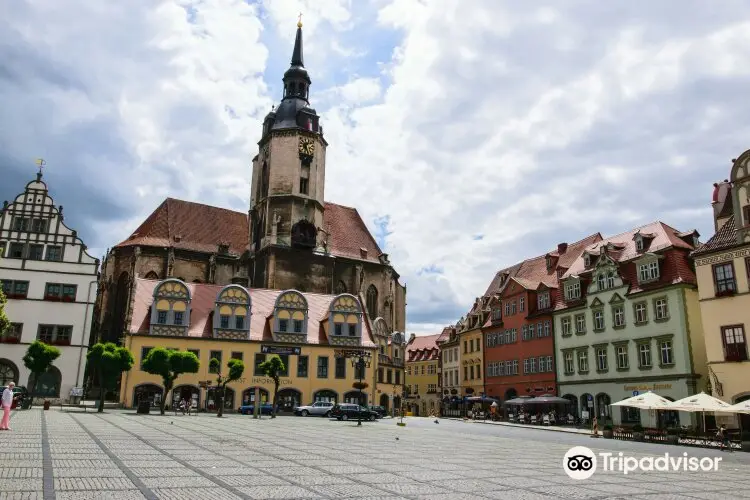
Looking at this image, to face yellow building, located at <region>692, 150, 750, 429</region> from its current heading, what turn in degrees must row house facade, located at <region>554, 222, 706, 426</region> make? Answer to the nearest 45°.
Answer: approximately 90° to its left

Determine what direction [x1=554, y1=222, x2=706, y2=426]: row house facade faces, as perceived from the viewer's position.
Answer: facing the viewer and to the left of the viewer

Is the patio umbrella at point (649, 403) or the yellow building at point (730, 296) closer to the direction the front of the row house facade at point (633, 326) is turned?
the patio umbrella

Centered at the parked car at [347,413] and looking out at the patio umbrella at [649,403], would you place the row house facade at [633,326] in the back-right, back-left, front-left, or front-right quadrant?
front-left

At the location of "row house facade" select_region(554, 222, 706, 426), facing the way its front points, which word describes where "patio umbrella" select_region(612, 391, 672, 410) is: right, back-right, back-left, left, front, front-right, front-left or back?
front-left

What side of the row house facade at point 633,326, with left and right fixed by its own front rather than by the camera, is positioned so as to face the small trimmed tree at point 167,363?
front

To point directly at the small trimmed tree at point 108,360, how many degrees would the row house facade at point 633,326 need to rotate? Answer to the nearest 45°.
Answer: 0° — it already faces it

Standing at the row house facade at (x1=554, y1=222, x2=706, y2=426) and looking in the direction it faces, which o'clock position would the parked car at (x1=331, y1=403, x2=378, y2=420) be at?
The parked car is roughly at 1 o'clock from the row house facade.
